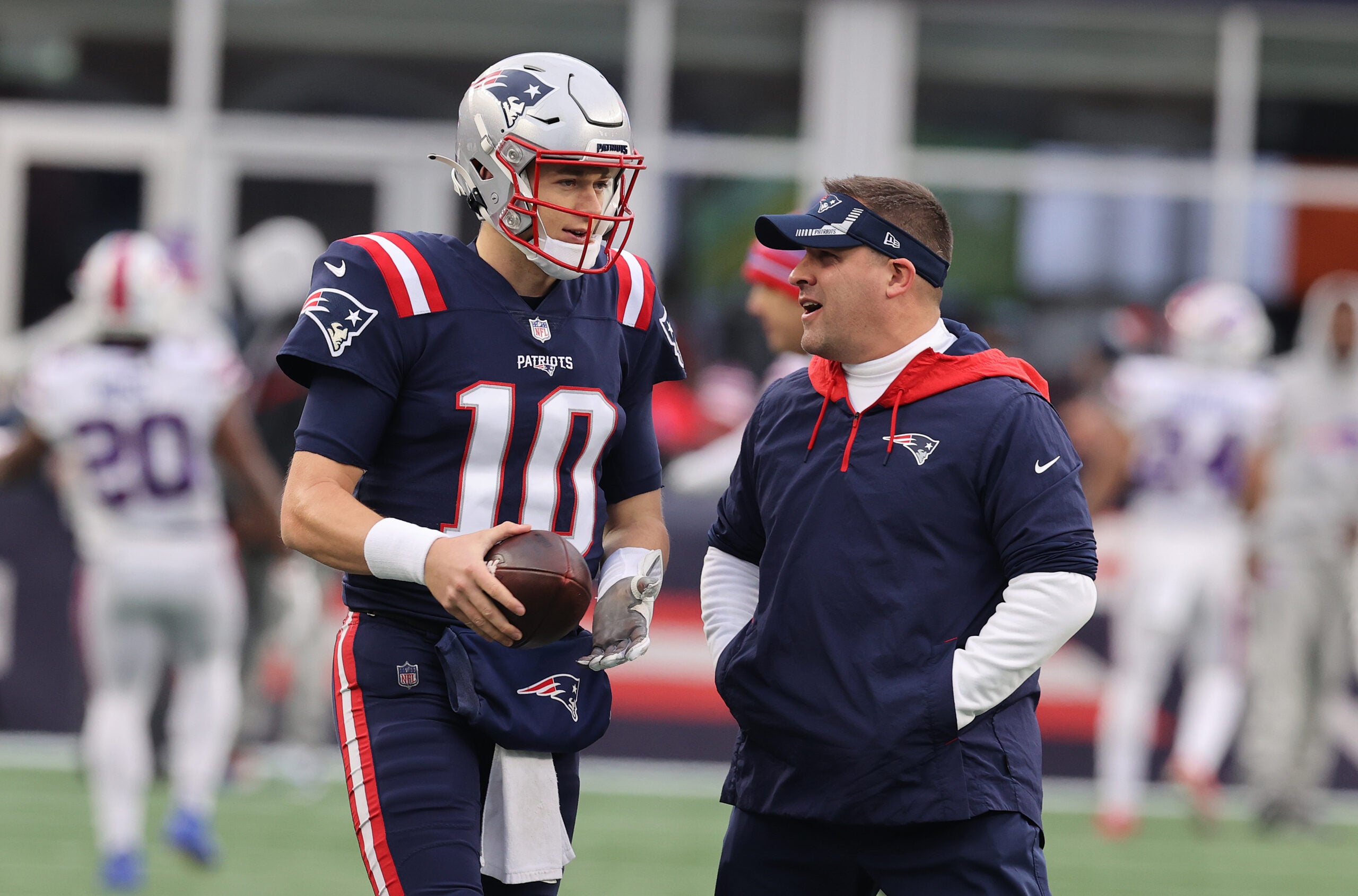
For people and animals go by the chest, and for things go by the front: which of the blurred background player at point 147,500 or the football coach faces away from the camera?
the blurred background player

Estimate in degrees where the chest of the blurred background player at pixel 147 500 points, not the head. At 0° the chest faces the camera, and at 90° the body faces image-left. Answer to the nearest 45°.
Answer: approximately 180°

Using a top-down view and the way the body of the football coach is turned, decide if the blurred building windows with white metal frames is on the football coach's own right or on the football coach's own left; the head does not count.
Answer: on the football coach's own right

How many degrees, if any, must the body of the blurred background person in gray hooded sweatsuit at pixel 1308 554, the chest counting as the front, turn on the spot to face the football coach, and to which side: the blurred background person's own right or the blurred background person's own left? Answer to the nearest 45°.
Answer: approximately 45° to the blurred background person's own right

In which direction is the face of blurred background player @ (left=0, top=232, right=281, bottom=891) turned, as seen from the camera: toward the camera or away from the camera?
away from the camera

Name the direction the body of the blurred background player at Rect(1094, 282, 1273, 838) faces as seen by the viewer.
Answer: away from the camera

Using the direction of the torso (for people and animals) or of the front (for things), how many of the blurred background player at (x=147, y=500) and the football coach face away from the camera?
1

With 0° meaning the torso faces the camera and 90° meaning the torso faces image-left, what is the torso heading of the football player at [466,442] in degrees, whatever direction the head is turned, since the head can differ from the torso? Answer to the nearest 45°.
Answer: approximately 315°

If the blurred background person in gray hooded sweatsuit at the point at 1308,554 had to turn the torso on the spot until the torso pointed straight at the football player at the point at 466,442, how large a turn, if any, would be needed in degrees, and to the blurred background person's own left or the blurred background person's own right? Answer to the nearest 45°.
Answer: approximately 45° to the blurred background person's own right
